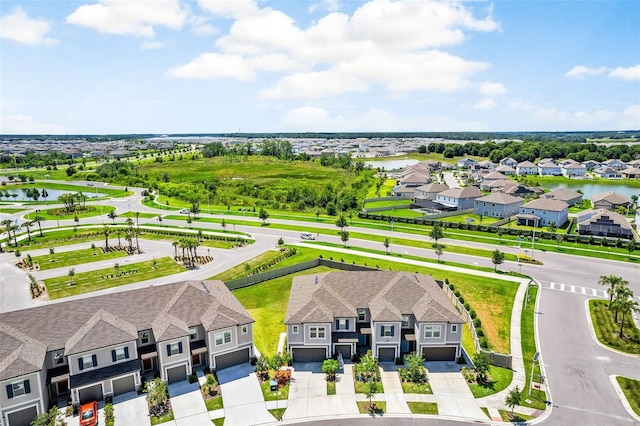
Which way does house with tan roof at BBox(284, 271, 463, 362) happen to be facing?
toward the camera

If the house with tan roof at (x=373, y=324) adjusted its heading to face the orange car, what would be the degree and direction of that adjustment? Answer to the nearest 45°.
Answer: approximately 45° to its right

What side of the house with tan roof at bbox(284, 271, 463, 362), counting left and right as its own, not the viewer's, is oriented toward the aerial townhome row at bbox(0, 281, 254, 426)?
right
